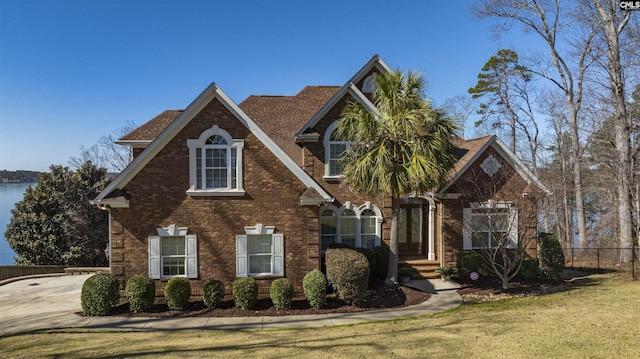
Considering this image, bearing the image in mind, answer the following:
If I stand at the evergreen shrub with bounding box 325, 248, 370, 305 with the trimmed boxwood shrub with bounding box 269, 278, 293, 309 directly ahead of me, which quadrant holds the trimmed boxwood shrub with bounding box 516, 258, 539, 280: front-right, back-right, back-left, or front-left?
back-right

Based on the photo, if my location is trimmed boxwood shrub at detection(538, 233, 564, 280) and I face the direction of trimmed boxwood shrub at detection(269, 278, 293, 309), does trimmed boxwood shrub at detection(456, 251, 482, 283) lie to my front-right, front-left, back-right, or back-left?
front-right

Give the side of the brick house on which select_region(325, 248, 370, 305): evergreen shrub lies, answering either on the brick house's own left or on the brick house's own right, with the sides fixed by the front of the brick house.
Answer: on the brick house's own left

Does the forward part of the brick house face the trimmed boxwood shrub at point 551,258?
no

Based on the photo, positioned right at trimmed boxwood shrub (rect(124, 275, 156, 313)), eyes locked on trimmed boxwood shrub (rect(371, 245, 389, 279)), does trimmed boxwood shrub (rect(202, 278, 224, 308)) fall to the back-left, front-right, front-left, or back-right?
front-right

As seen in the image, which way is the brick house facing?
toward the camera

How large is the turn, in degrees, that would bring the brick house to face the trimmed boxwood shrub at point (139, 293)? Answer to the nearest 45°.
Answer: approximately 45° to its right

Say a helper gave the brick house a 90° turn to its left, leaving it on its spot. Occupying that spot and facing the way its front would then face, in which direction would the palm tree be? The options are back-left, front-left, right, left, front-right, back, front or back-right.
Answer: front
